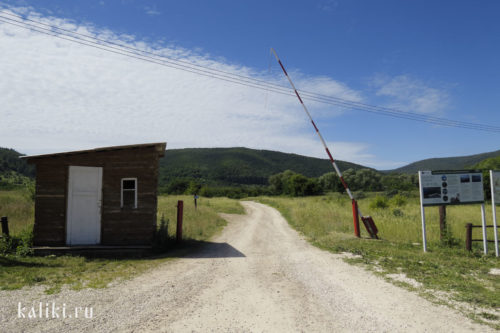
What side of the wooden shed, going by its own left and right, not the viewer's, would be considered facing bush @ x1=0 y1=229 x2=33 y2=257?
right

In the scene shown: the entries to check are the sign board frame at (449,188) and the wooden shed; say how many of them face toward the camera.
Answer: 2

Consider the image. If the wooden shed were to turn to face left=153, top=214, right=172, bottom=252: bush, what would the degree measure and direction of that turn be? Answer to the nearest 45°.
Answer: approximately 90° to its left

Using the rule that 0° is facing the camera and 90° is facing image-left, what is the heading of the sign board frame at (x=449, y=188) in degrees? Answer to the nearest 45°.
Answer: approximately 0°

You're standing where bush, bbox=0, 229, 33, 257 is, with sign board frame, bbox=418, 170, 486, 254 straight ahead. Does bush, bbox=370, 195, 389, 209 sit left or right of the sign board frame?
left

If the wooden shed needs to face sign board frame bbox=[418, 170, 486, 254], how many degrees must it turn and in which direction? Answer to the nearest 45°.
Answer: approximately 45° to its left

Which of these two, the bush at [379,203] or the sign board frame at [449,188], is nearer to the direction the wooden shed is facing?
the sign board frame

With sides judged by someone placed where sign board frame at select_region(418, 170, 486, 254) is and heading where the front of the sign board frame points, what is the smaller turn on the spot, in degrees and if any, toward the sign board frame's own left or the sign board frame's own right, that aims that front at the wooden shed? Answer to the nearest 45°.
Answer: approximately 45° to the sign board frame's own right

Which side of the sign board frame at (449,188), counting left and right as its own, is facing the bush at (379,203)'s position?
back
